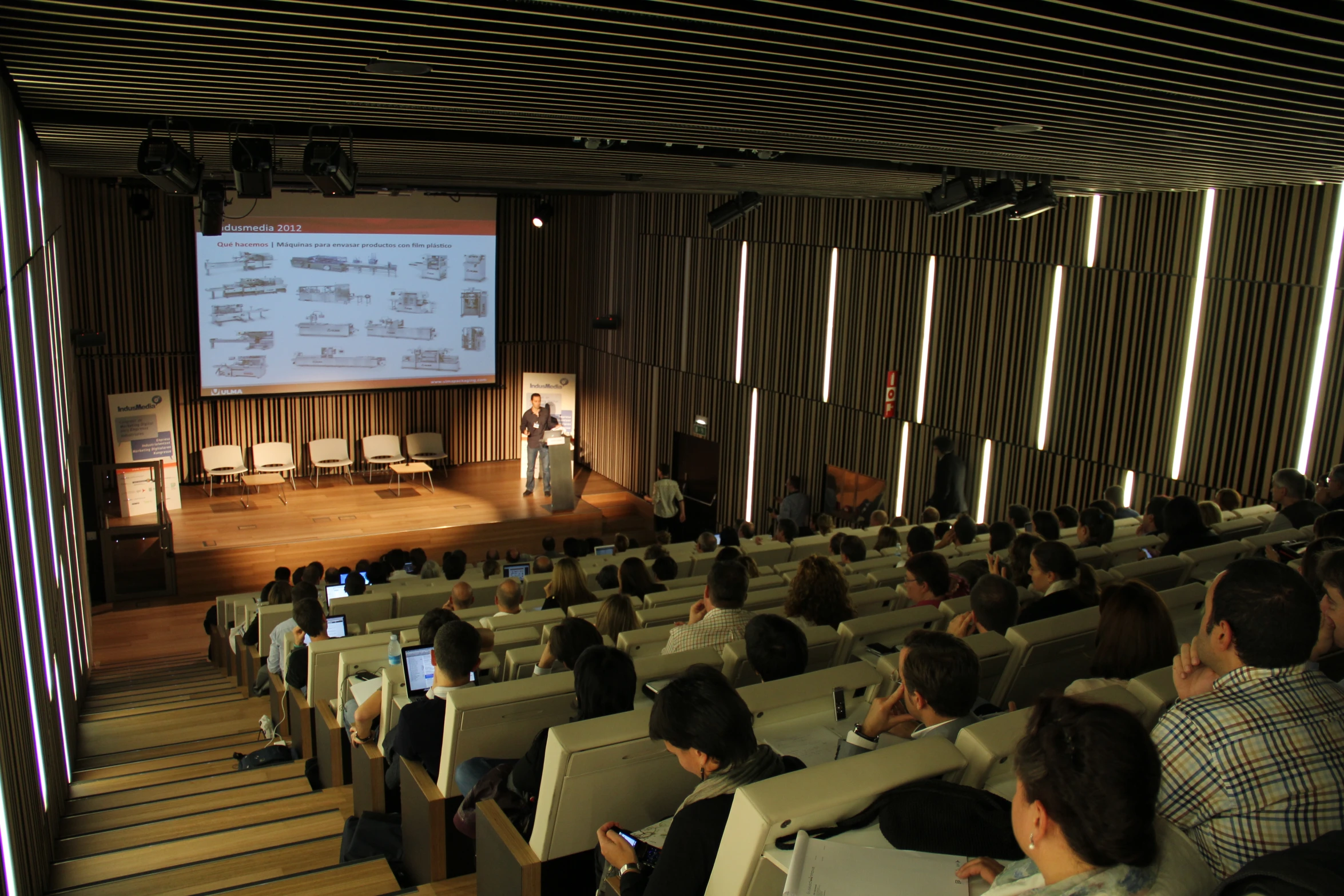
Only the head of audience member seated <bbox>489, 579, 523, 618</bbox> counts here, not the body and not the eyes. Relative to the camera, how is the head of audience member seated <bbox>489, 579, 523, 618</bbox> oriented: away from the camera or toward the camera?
away from the camera

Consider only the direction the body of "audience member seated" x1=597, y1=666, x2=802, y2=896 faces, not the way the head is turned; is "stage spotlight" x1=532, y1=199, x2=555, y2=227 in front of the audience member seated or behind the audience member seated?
in front

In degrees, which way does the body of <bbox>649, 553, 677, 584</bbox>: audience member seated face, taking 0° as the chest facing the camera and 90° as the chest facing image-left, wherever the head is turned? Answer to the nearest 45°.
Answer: approximately 135°

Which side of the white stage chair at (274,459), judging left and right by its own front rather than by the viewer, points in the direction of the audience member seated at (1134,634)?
front

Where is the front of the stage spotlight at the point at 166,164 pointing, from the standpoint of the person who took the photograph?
facing away from the viewer and to the right of the viewer

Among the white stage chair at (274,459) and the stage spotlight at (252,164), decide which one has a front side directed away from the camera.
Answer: the stage spotlight

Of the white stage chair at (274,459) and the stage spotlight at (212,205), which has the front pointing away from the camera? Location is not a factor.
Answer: the stage spotlight

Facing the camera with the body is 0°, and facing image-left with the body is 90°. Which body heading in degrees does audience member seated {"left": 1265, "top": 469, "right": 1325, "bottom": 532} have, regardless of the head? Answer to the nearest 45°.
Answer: approximately 135°

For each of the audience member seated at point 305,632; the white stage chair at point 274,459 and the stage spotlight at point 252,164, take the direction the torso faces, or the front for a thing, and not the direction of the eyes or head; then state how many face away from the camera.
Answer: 2

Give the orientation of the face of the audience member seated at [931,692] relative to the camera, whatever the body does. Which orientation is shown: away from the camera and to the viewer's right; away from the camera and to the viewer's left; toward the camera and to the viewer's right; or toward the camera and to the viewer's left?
away from the camera and to the viewer's left

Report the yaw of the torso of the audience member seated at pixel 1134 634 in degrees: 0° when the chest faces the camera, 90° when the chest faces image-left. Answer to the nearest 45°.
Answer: approximately 135°

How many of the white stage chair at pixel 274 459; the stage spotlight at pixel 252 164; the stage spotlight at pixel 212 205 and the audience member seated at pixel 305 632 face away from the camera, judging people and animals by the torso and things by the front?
3

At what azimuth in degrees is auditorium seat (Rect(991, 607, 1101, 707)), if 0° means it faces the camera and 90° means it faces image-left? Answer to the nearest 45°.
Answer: approximately 135°

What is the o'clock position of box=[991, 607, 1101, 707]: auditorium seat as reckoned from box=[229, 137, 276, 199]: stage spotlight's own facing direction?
The auditorium seat is roughly at 5 o'clock from the stage spotlight.

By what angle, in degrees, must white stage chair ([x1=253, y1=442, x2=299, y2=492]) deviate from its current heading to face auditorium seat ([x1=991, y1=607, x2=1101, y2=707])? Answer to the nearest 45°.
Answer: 0° — it already faces it

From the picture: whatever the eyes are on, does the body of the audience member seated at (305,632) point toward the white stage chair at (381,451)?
yes

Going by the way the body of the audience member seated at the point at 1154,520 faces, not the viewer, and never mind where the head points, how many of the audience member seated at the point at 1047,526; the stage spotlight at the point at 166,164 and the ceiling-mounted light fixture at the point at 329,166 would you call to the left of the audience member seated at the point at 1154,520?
3

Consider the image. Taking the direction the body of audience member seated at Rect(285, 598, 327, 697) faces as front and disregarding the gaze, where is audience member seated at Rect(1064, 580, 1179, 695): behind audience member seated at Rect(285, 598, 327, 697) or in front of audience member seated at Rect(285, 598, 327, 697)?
behind

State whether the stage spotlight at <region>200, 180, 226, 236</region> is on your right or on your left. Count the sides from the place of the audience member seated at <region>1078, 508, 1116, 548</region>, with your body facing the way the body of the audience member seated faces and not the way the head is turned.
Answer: on your left
